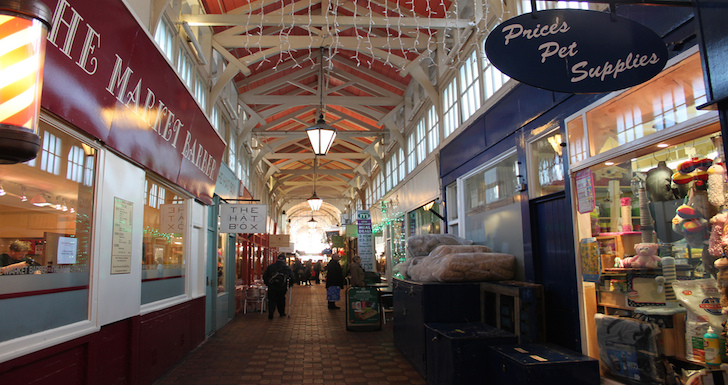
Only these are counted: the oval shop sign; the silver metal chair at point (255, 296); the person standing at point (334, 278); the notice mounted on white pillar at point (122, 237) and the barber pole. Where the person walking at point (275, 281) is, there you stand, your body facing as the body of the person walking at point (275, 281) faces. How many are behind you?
3

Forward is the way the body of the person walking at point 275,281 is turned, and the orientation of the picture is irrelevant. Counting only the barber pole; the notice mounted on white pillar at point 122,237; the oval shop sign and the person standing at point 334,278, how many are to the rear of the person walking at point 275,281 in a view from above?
3

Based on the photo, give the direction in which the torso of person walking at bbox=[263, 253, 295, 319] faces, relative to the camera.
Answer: away from the camera

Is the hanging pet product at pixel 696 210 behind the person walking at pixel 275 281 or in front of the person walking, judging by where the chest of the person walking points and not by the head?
behind

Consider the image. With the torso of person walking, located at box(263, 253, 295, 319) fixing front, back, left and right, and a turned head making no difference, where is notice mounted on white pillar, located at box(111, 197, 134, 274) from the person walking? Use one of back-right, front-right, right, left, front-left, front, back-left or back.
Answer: back

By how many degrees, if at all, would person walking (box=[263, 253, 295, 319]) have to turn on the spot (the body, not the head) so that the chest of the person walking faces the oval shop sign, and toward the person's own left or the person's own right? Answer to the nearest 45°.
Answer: approximately 180°

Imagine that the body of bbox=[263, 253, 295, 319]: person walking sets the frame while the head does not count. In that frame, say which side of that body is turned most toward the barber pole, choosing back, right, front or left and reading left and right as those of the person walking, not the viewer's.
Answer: back

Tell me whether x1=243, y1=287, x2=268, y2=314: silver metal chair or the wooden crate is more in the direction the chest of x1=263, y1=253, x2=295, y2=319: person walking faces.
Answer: the silver metal chair

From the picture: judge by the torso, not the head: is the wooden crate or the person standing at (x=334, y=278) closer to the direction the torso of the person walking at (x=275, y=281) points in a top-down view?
the person standing

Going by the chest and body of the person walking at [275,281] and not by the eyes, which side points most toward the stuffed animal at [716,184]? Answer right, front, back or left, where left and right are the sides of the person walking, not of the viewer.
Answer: back

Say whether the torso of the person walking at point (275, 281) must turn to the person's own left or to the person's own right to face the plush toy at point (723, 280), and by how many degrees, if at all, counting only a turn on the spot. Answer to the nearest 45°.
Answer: approximately 180°

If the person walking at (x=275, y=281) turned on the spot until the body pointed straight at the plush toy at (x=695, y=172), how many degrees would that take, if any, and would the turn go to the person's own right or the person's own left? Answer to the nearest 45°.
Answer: approximately 180°

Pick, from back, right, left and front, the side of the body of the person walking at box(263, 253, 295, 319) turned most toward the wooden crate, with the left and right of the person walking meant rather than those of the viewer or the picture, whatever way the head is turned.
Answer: back
